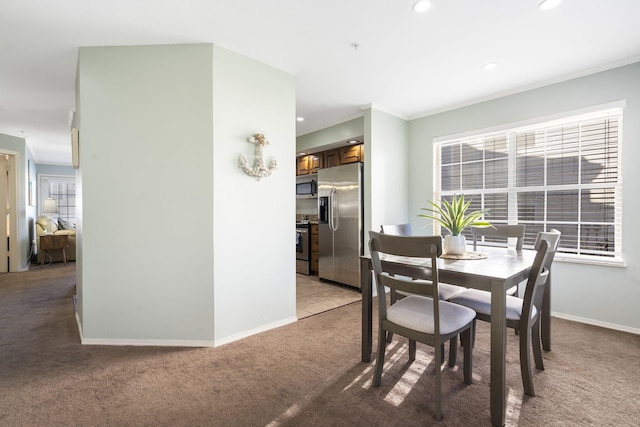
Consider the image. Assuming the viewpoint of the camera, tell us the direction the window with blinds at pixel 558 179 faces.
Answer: facing the viewer and to the left of the viewer

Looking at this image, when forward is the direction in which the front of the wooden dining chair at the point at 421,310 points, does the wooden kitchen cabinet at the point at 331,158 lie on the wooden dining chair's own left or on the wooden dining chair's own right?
on the wooden dining chair's own left

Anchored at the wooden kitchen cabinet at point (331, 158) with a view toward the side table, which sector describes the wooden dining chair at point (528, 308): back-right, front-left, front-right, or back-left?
back-left

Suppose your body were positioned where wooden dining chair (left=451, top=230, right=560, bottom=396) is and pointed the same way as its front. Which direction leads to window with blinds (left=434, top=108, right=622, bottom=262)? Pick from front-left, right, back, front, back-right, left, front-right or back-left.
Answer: right

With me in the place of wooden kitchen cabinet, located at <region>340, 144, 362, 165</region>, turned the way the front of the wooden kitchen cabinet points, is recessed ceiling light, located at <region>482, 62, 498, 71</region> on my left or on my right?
on my left

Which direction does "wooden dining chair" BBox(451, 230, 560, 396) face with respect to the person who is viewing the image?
facing to the left of the viewer

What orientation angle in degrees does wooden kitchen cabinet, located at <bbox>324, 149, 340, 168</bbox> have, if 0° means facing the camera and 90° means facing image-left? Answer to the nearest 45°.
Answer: approximately 45°

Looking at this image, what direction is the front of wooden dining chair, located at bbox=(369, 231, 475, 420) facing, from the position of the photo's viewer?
facing away from the viewer and to the right of the viewer

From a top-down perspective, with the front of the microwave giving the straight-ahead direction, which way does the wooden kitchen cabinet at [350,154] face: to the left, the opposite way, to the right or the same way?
the same way

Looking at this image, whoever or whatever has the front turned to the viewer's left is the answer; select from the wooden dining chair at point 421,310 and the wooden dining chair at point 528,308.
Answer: the wooden dining chair at point 528,308

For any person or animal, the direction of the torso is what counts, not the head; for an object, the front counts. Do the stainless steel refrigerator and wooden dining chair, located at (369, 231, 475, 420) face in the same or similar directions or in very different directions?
very different directions

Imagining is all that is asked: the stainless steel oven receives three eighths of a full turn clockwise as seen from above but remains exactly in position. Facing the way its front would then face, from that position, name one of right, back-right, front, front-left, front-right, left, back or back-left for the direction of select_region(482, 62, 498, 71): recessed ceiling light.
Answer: back-right

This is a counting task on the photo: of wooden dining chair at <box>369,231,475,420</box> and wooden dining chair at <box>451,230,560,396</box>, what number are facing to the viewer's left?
1

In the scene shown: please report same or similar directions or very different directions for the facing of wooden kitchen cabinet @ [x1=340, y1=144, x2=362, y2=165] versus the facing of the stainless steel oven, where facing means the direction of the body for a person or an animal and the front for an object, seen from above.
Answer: same or similar directions
